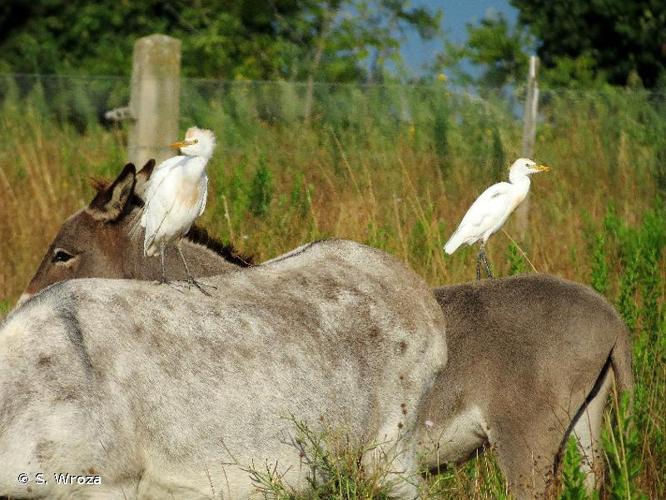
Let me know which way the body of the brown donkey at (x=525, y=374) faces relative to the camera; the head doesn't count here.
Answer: to the viewer's left

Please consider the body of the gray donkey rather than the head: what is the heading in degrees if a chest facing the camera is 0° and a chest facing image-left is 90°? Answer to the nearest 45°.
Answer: approximately 90°

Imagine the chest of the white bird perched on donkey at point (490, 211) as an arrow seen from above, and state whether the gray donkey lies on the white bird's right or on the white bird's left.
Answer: on the white bird's right

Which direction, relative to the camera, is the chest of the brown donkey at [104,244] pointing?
to the viewer's left

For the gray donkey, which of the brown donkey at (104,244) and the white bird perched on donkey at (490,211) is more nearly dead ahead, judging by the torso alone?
the brown donkey

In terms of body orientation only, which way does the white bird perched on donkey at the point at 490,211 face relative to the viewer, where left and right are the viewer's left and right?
facing to the right of the viewer

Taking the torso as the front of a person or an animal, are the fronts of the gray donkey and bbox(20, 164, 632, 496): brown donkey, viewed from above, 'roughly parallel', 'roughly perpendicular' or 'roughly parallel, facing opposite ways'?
roughly parallel

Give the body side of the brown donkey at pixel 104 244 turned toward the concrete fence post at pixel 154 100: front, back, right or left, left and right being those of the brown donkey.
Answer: right

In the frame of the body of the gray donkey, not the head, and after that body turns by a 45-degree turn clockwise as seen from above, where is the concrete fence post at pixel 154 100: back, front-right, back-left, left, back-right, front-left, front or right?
front-right
